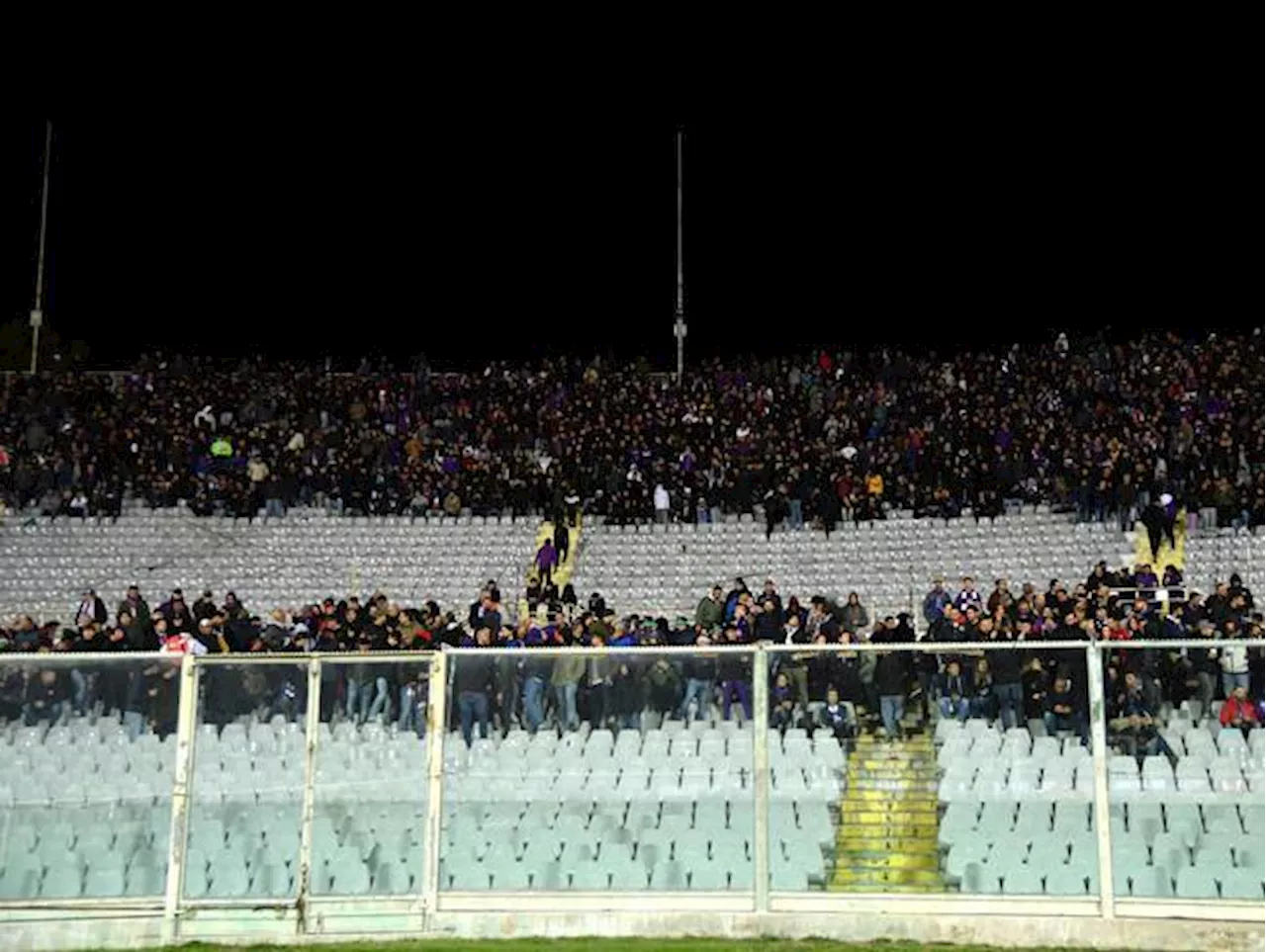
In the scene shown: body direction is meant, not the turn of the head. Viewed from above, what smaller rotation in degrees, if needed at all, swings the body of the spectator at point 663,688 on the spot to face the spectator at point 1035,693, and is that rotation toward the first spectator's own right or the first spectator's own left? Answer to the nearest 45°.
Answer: approximately 90° to the first spectator's own left

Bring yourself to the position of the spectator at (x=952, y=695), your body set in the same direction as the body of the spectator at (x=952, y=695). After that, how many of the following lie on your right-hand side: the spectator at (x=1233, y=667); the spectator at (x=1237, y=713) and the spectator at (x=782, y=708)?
1

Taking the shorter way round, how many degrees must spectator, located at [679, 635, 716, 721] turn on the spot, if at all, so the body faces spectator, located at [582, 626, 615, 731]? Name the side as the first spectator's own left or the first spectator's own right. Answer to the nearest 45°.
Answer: approximately 90° to the first spectator's own right

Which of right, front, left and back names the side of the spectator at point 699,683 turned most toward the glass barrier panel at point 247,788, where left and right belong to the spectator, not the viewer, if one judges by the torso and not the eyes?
right

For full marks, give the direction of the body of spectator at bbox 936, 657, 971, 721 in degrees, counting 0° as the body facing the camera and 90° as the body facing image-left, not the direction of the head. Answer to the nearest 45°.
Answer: approximately 0°

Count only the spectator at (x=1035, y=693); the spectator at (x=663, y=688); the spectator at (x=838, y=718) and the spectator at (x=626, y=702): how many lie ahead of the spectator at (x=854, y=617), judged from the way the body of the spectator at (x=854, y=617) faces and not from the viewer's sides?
4

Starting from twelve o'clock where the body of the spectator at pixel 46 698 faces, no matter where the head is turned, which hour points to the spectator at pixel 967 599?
the spectator at pixel 967 599 is roughly at 8 o'clock from the spectator at pixel 46 698.

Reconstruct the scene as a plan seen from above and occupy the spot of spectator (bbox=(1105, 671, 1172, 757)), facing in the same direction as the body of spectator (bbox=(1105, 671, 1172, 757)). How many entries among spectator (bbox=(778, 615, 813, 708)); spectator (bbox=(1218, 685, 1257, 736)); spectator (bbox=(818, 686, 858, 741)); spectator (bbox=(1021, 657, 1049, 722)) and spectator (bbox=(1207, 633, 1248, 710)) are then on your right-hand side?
3
